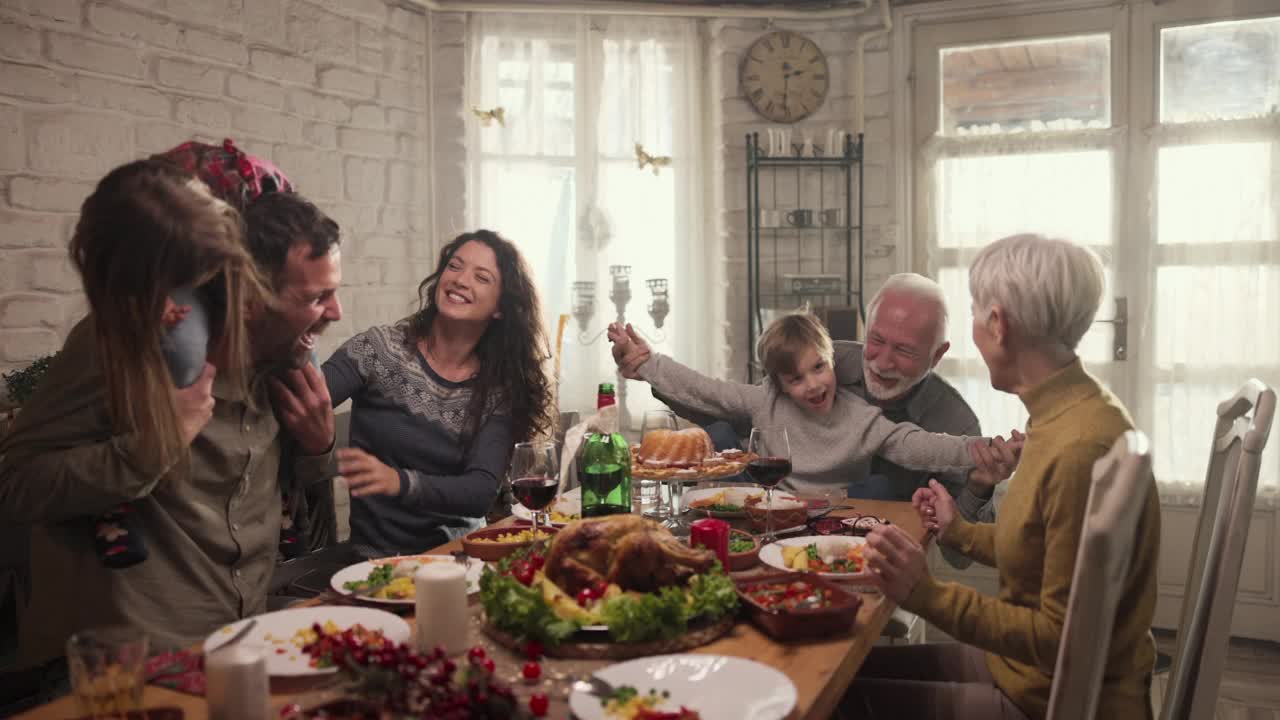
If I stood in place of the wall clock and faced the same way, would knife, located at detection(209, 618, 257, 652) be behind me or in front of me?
in front

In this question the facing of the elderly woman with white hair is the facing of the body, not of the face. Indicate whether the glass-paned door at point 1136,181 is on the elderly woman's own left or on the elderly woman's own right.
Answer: on the elderly woman's own right

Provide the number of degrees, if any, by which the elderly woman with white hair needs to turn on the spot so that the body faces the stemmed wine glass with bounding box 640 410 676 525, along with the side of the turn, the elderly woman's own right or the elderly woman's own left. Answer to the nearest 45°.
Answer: approximately 45° to the elderly woman's own right

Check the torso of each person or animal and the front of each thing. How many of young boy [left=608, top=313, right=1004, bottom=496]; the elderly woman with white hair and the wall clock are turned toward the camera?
2

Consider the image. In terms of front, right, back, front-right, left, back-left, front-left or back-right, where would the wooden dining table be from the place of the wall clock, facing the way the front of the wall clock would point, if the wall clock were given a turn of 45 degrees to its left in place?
front-right

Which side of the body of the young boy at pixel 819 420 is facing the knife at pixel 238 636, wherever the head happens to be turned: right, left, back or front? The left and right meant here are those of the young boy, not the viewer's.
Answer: front

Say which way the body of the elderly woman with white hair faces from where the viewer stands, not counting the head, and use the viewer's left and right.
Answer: facing to the left of the viewer

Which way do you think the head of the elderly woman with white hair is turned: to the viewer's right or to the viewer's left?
to the viewer's left

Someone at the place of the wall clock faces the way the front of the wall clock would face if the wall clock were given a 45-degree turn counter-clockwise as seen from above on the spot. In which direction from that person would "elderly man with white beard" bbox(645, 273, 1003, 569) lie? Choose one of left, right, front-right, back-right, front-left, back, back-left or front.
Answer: front-right

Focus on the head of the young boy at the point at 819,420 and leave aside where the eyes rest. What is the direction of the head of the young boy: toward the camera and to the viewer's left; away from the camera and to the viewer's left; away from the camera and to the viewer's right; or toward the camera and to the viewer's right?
toward the camera and to the viewer's right

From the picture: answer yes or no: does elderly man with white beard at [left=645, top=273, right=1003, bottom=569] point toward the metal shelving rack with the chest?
no

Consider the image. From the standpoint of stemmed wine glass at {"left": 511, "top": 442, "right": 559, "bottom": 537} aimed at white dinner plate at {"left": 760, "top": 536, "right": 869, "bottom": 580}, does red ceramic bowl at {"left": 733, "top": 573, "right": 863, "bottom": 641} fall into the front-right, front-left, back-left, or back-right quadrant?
front-right

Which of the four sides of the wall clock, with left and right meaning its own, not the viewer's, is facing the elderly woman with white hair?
front

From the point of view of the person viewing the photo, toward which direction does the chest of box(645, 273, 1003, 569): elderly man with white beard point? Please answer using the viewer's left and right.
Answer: facing the viewer and to the left of the viewer

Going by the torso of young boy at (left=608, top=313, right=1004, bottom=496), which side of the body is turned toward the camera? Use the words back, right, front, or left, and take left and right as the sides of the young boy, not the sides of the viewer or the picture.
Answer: front

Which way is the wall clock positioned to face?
toward the camera
